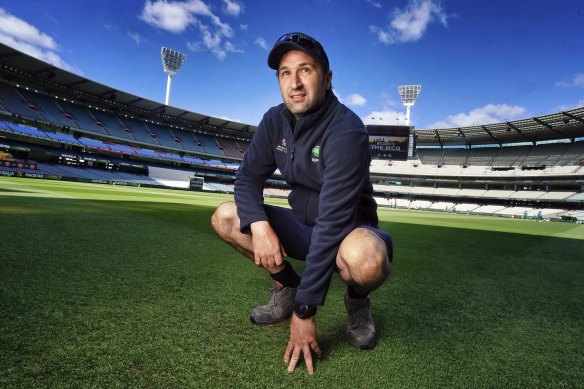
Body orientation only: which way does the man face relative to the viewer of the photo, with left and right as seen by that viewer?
facing the viewer and to the left of the viewer
